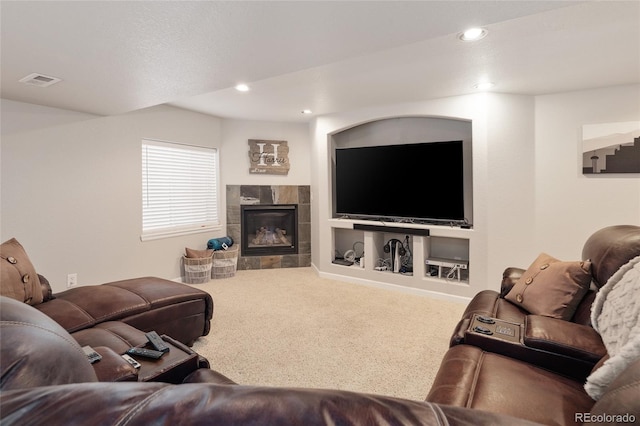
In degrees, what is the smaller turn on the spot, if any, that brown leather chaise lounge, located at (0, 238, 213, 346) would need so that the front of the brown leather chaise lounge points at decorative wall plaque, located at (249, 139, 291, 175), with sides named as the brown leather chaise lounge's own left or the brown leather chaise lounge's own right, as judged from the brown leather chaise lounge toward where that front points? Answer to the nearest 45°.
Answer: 0° — it already faces it

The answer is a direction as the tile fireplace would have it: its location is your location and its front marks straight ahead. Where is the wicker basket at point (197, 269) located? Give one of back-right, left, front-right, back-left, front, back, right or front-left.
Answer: front-right

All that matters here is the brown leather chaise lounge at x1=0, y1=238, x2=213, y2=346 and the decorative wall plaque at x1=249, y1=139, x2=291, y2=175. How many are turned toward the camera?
1

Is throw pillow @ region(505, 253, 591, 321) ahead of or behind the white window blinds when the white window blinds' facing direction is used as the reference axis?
ahead

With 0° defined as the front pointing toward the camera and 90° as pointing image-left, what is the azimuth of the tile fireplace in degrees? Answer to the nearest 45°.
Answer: approximately 0°

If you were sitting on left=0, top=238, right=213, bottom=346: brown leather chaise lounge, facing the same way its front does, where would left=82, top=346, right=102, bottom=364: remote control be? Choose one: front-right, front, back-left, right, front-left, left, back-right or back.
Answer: back-right

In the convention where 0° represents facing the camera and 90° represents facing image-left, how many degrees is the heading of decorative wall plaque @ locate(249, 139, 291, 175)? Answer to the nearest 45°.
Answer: approximately 0°

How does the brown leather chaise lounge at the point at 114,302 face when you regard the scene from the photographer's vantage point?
facing away from the viewer and to the right of the viewer

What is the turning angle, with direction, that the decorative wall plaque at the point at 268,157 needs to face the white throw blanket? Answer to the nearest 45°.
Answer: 0° — it already faces it

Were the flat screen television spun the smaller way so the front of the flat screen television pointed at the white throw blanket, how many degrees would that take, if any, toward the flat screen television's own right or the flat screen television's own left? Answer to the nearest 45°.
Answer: approximately 45° to the flat screen television's own left

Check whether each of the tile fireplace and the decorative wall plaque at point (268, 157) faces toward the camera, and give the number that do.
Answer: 2

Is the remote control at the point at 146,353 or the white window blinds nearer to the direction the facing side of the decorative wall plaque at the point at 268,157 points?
the remote control

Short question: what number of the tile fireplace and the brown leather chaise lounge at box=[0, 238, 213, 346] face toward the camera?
1
